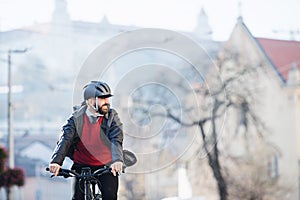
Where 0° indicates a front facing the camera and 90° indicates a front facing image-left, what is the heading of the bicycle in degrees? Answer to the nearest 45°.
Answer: approximately 0°

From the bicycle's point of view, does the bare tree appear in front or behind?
behind

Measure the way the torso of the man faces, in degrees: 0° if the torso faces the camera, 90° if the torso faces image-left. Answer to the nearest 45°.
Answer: approximately 0°

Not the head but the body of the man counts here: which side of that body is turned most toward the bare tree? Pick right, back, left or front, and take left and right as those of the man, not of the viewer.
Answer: back
